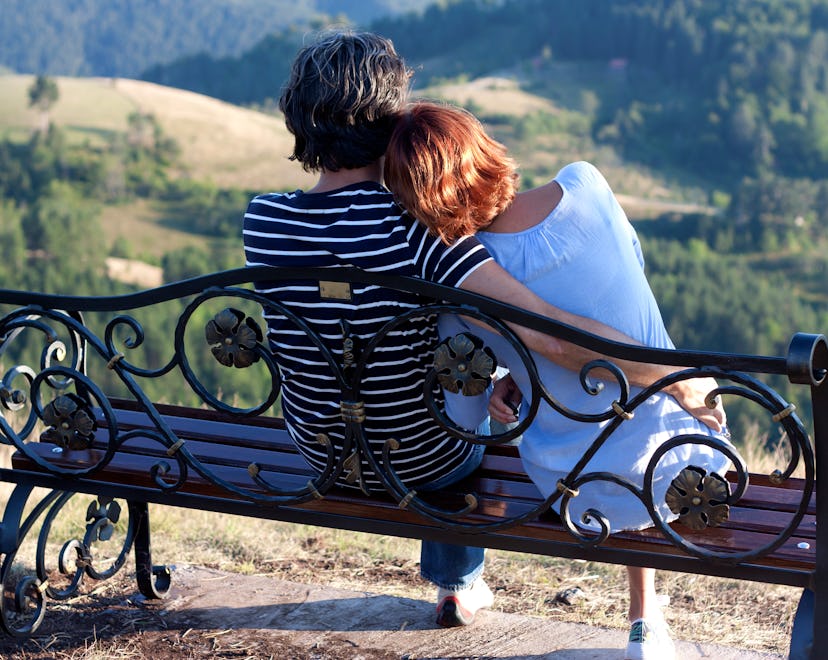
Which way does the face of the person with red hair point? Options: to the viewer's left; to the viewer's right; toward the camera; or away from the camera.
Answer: away from the camera

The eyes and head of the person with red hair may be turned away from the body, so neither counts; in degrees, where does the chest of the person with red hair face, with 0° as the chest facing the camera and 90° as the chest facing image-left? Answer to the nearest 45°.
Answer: approximately 180°

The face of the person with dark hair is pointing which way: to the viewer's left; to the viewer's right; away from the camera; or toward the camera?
away from the camera
